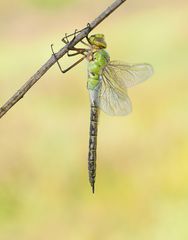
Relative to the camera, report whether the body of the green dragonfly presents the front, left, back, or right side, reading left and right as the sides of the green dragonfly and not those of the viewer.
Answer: left
